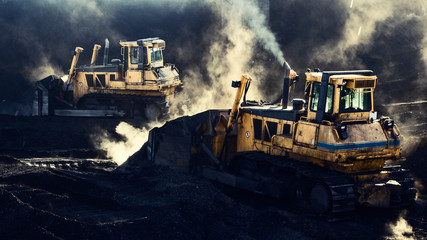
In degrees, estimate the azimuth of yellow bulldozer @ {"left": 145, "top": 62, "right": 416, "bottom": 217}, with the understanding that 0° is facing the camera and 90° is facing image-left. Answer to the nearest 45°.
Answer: approximately 135°

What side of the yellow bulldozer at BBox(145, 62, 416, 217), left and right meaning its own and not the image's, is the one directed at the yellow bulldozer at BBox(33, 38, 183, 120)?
front
